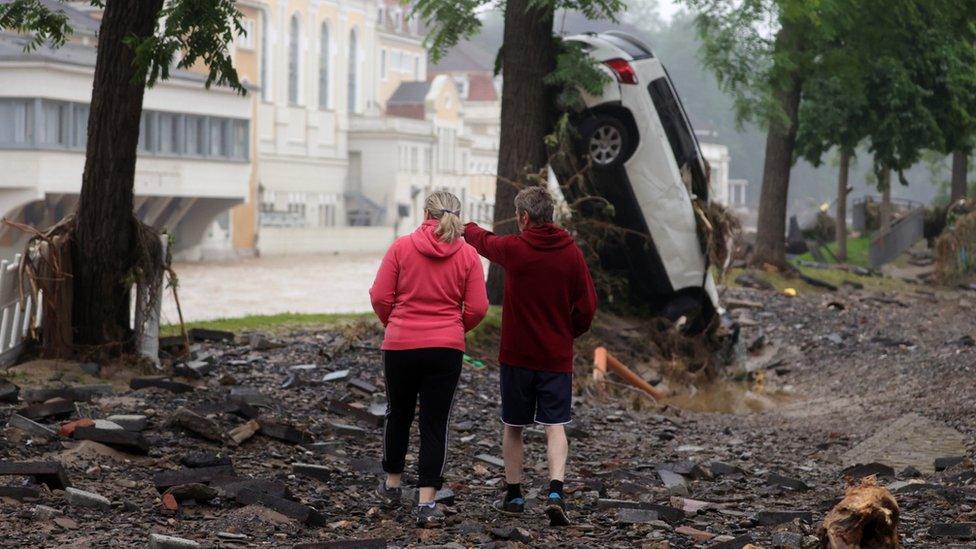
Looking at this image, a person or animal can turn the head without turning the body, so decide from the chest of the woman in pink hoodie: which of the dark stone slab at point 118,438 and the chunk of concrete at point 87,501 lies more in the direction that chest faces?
the dark stone slab

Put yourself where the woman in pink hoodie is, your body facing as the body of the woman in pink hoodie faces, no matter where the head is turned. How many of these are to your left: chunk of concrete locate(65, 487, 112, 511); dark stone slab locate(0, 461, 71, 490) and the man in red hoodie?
2

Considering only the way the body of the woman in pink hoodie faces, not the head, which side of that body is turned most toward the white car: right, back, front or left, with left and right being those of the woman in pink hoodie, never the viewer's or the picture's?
front

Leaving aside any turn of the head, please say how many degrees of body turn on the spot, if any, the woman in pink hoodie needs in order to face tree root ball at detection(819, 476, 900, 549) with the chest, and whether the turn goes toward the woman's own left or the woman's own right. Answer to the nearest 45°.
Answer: approximately 135° to the woman's own right

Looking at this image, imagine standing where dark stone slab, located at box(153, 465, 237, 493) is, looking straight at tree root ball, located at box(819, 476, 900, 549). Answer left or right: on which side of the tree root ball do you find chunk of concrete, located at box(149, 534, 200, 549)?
right

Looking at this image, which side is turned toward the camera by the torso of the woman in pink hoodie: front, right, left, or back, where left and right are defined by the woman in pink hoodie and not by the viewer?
back

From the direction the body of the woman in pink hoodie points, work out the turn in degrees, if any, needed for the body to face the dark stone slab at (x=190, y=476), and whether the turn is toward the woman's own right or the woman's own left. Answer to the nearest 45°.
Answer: approximately 90° to the woman's own left

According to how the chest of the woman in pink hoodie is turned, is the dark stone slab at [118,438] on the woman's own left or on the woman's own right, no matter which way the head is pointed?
on the woman's own left

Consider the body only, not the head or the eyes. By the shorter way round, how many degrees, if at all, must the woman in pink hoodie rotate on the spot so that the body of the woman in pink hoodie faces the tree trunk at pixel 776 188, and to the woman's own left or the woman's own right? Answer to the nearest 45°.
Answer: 0° — they already face it

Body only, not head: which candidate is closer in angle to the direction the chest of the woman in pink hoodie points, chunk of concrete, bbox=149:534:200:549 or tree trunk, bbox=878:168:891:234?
the tree trunk

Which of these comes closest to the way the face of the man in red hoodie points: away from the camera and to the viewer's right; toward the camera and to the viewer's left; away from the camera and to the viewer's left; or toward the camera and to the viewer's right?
away from the camera and to the viewer's left

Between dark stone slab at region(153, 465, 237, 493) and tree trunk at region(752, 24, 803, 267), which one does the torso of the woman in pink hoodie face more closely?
the tree trunk

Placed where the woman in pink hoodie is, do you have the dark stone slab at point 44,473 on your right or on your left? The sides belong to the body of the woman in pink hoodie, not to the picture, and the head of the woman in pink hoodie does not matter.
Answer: on your left

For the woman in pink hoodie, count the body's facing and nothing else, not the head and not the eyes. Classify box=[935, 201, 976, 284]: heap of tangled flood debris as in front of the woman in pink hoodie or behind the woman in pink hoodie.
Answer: in front

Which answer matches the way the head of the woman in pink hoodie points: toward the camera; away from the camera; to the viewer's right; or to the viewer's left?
away from the camera

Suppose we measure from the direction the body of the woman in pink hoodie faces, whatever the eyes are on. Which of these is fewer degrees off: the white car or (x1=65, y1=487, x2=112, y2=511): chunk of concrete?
the white car

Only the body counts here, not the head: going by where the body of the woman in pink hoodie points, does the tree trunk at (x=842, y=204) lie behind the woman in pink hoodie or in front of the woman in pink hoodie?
in front

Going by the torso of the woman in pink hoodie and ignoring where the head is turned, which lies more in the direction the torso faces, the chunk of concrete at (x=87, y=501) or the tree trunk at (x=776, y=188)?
the tree trunk
